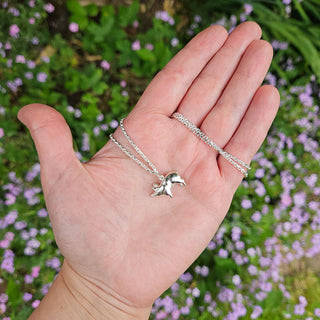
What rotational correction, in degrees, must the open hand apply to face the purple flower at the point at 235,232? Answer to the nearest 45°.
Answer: approximately 135° to its left

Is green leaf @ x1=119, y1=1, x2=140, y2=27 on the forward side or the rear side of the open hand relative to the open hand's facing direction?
on the rear side

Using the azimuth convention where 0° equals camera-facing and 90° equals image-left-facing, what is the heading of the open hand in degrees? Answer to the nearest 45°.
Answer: approximately 0°

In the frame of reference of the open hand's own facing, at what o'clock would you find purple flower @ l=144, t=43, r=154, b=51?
The purple flower is roughly at 5 o'clock from the open hand.

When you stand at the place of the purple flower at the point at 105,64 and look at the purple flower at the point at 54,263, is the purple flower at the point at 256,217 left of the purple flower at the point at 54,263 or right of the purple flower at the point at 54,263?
left

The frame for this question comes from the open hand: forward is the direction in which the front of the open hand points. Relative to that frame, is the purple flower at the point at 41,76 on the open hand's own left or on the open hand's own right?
on the open hand's own right

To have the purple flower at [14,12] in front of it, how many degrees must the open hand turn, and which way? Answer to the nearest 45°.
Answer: approximately 135° to its right

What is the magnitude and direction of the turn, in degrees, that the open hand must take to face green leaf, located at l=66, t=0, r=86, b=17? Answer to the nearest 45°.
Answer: approximately 135° to its right

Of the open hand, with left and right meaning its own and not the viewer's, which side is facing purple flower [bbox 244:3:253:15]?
back
